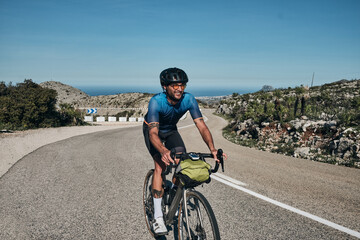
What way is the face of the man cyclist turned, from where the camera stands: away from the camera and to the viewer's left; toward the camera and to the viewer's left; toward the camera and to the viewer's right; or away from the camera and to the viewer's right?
toward the camera and to the viewer's right

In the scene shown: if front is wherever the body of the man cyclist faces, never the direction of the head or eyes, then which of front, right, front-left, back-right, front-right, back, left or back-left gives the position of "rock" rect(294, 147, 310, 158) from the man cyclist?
left

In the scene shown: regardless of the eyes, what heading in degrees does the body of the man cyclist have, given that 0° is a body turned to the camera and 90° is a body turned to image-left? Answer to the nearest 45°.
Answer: approximately 315°

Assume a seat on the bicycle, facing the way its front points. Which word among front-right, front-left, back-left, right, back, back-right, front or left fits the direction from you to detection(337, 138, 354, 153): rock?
left

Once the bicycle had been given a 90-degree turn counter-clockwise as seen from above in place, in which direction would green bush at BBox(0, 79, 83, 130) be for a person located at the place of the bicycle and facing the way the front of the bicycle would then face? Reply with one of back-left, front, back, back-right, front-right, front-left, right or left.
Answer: left

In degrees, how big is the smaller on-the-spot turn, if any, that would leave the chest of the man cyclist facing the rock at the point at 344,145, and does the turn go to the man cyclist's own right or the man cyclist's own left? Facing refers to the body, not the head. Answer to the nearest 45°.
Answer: approximately 90° to the man cyclist's own left

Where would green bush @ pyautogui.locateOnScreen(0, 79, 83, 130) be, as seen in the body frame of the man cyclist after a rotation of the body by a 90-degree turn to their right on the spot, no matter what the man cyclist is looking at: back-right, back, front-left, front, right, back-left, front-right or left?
right

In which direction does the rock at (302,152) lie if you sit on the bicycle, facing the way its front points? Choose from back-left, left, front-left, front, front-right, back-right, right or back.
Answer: left

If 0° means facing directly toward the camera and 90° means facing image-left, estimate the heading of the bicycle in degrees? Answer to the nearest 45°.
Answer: approximately 315°
